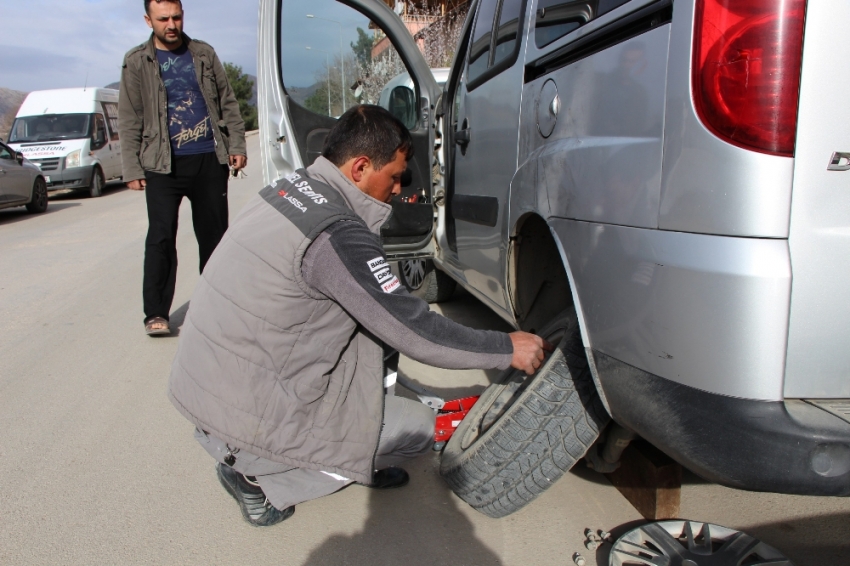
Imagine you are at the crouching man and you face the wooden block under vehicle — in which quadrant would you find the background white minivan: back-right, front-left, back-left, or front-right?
back-left

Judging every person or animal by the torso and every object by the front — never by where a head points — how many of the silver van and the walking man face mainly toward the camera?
1

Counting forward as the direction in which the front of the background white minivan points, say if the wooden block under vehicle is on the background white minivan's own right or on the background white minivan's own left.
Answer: on the background white minivan's own left

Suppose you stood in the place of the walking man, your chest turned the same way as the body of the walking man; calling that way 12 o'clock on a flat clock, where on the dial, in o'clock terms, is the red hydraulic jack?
The red hydraulic jack is roughly at 11 o'clock from the walking man.

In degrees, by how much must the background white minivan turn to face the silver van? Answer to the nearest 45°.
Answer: approximately 45° to its left

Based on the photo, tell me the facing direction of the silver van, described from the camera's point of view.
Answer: facing away from the viewer and to the left of the viewer

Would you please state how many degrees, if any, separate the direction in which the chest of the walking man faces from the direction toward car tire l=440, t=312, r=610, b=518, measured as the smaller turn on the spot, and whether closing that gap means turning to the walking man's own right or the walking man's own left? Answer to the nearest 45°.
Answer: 0° — they already face it

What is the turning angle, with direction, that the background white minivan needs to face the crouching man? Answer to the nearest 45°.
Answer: approximately 45° to its left

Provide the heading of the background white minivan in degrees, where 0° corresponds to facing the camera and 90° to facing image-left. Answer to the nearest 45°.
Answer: approximately 45°

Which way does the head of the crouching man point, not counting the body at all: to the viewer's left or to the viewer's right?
to the viewer's right
